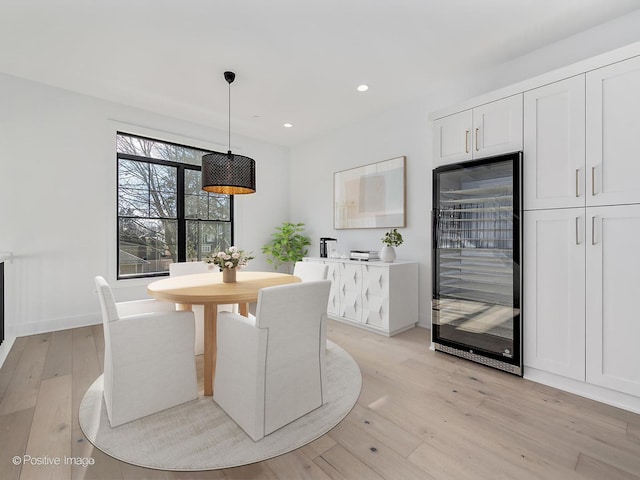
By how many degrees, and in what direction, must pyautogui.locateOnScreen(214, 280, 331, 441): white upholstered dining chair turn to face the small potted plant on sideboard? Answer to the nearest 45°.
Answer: approximately 90° to its right

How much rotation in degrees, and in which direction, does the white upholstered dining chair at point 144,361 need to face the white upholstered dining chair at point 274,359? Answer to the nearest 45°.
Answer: approximately 45° to its right

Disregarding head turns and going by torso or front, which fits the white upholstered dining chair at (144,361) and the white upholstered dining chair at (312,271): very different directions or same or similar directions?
very different directions

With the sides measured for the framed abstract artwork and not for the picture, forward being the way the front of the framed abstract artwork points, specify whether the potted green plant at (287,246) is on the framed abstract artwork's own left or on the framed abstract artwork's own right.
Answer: on the framed abstract artwork's own right

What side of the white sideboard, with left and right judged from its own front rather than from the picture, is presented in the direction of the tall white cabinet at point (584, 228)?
left

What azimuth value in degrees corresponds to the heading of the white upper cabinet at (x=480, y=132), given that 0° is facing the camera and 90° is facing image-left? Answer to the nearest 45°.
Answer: approximately 45°
